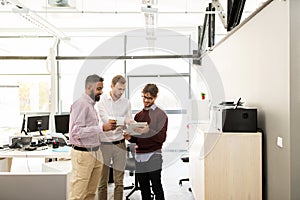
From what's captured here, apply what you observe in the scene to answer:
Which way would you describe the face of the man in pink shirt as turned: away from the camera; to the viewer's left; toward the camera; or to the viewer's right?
to the viewer's right

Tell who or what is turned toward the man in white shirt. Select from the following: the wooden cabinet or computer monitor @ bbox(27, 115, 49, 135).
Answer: the wooden cabinet

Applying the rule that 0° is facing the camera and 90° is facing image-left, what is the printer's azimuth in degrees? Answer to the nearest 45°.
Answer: approximately 90°

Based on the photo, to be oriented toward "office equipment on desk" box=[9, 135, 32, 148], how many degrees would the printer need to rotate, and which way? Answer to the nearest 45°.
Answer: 0° — it already faces it

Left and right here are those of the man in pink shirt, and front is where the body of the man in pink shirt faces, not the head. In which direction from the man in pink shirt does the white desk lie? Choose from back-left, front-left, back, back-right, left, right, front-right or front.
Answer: back-left

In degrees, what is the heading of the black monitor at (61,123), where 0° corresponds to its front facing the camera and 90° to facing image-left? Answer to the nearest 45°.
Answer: approximately 0°

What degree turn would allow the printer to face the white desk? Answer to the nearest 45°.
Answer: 0° — it already faces it

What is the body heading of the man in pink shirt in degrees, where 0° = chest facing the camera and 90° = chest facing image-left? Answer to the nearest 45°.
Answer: approximately 270°

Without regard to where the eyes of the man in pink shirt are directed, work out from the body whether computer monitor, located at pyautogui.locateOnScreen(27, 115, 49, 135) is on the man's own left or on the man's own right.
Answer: on the man's own left

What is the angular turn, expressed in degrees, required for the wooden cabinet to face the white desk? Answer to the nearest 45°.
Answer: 0° — it already faces it
